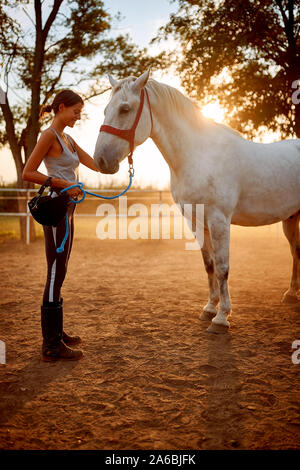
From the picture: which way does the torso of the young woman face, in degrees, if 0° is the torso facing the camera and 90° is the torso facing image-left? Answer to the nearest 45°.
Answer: approximately 270°

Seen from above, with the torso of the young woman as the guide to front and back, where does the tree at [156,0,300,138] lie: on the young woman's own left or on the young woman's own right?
on the young woman's own left
